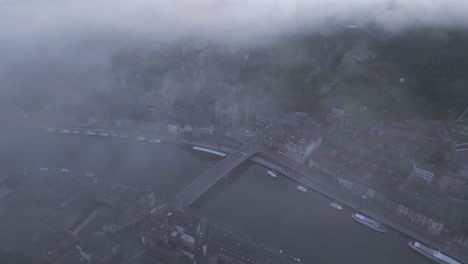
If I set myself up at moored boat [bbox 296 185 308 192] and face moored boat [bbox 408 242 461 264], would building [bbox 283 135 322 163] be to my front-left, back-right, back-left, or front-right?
back-left

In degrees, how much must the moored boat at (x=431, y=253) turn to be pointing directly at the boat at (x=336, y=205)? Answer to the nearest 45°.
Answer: approximately 45° to its left

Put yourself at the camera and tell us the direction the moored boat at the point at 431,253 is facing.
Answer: facing away from the viewer and to the left of the viewer

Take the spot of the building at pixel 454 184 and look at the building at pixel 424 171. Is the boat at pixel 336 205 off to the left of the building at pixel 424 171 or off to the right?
left

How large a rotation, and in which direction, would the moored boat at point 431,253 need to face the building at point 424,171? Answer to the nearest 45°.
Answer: approximately 45° to its right

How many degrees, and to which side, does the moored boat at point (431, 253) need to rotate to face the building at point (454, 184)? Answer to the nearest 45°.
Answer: approximately 45° to its right
